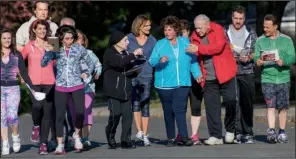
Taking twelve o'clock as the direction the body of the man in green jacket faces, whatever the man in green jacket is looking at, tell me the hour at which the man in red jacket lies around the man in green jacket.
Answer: The man in red jacket is roughly at 2 o'clock from the man in green jacket.

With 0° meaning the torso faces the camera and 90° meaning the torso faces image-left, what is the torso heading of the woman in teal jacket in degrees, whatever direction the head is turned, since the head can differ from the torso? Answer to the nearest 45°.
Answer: approximately 0°

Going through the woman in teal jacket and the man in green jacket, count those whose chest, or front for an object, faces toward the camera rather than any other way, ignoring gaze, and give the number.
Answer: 2

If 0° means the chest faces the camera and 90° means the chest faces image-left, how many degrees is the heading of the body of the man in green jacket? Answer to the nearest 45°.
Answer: approximately 0°

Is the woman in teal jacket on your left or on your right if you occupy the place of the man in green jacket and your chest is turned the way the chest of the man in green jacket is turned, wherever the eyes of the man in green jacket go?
on your right

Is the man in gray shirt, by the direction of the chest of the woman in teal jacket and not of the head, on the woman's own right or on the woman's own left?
on the woman's own left

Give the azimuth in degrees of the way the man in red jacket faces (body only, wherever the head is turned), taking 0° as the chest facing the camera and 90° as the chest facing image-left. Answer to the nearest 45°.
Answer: approximately 45°

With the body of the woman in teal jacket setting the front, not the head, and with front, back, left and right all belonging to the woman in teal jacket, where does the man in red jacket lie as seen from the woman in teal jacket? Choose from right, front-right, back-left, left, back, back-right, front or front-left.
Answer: left
